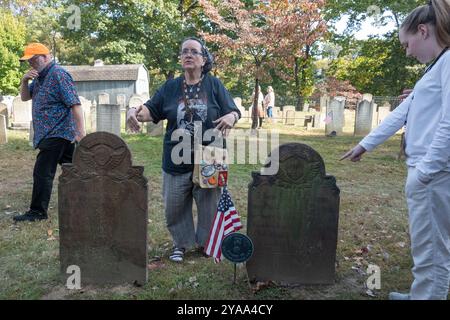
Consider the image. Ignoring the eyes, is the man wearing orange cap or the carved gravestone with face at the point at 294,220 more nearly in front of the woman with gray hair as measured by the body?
the carved gravestone with face

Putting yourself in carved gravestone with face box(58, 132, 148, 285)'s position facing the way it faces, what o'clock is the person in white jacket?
The person in white jacket is roughly at 10 o'clock from the carved gravestone with face.

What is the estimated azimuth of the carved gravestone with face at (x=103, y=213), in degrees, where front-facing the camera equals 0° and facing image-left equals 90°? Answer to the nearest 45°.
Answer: approximately 0°

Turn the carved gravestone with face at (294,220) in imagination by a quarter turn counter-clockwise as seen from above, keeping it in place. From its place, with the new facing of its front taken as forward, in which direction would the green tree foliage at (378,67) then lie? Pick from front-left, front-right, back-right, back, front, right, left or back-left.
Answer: left

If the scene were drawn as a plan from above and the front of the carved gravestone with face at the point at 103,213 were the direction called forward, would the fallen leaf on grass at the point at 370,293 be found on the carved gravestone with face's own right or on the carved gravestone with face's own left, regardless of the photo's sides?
on the carved gravestone with face's own left

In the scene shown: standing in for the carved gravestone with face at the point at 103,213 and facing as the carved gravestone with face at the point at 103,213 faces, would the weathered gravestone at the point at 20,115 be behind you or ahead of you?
behind

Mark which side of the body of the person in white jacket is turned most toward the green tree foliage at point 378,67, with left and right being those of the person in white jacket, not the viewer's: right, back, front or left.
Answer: right

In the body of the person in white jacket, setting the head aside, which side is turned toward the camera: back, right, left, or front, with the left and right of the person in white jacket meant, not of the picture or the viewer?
left

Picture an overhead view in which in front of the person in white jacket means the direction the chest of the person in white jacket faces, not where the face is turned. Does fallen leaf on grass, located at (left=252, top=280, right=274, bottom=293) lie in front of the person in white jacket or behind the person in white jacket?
in front

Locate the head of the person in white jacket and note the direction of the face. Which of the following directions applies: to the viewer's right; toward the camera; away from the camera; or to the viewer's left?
to the viewer's left
